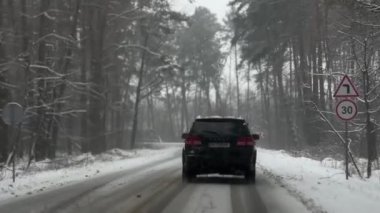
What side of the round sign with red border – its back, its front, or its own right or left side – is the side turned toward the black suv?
right

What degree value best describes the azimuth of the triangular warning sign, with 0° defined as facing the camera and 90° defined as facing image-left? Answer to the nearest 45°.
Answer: approximately 0°

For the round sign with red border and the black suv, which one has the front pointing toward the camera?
the round sign with red border

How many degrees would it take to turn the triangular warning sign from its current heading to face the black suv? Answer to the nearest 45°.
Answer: approximately 90° to its right

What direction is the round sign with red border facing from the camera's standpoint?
toward the camera

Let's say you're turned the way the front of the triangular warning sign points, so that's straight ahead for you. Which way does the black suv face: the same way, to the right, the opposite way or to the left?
the opposite way

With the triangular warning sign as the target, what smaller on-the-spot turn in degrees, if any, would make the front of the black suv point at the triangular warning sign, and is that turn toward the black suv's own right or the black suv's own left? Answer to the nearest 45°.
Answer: approximately 90° to the black suv's own right

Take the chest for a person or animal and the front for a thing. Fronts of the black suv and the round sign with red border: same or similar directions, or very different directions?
very different directions

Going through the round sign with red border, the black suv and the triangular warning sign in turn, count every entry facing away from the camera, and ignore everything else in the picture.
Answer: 1

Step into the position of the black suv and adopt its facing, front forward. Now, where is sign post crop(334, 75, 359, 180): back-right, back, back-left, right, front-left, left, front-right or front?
right

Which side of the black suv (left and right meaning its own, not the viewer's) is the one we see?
back

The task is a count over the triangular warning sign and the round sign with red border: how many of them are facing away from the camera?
0
